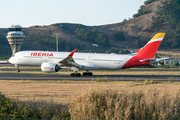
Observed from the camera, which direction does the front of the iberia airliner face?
facing to the left of the viewer

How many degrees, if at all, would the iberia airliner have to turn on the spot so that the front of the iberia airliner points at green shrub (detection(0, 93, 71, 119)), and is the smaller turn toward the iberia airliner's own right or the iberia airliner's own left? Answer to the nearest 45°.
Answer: approximately 90° to the iberia airliner's own left
